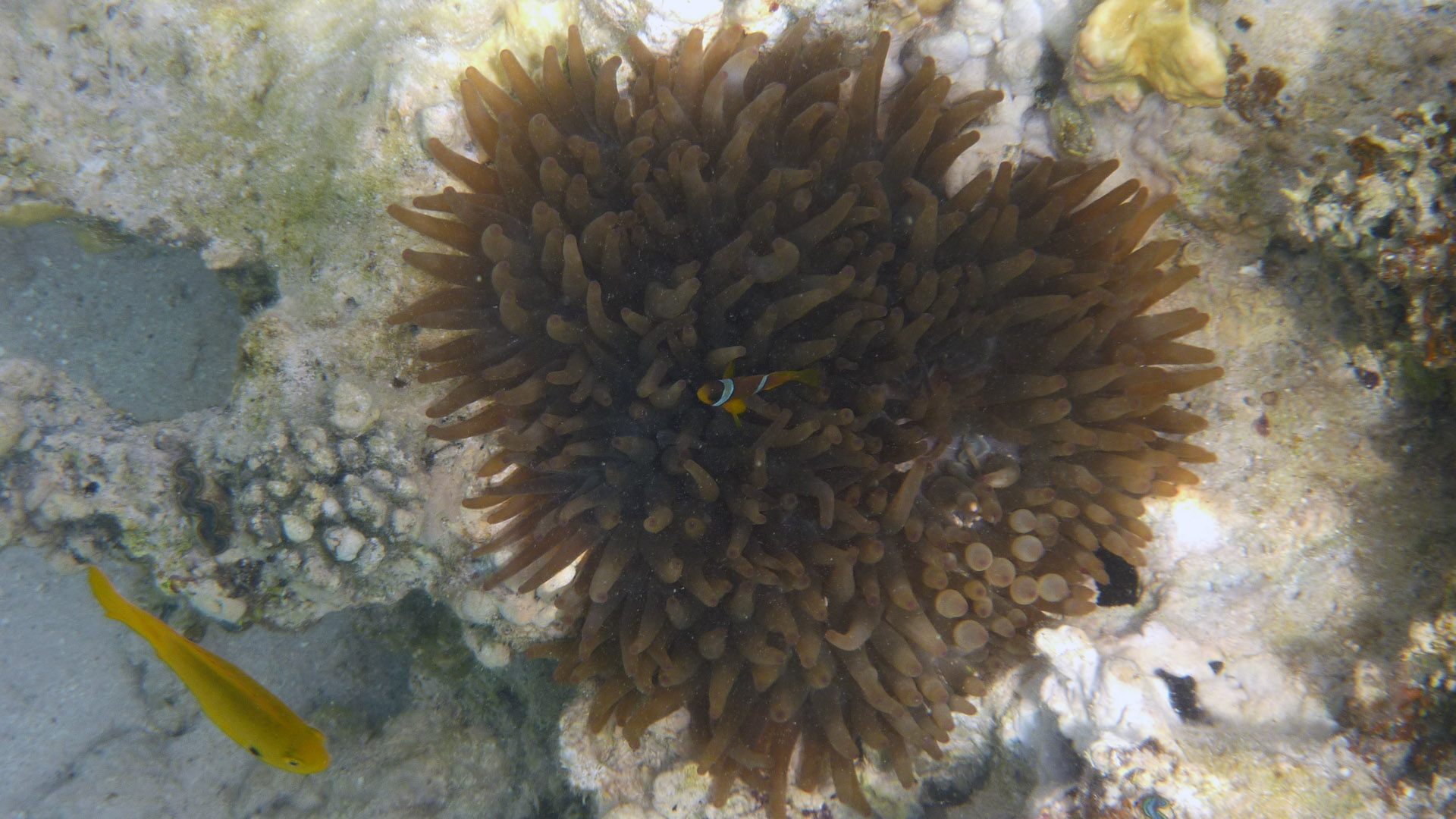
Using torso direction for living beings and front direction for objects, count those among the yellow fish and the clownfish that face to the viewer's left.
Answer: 1

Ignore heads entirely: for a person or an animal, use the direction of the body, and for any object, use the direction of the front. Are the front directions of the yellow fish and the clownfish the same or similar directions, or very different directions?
very different directions

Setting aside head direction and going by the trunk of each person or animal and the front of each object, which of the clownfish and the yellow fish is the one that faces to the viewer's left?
the clownfish

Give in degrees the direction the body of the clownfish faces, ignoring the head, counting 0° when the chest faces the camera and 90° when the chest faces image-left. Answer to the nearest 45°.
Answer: approximately 90°
